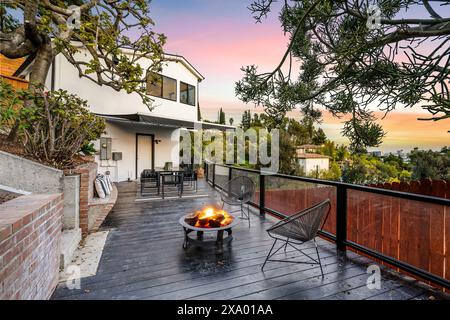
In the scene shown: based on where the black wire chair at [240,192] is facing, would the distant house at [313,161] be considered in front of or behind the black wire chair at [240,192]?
behind

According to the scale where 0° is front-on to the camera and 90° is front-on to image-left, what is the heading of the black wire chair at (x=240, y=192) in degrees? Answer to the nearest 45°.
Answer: approximately 45°

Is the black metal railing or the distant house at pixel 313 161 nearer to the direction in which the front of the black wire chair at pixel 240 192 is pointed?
the black metal railing

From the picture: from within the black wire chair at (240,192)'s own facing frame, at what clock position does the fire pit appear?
The fire pit is roughly at 11 o'clock from the black wire chair.

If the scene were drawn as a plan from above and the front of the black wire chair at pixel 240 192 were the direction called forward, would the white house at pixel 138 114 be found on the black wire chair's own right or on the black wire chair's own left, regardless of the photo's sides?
on the black wire chair's own right

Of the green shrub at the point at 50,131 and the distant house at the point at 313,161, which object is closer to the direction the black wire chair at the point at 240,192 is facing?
the green shrub

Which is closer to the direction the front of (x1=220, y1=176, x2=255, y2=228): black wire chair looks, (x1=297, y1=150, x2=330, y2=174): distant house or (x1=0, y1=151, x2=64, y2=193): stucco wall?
the stucco wall

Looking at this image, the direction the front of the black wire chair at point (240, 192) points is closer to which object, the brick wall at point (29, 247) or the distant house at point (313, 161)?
the brick wall

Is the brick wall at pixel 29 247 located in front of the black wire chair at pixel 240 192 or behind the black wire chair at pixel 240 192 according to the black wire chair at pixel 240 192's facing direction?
in front

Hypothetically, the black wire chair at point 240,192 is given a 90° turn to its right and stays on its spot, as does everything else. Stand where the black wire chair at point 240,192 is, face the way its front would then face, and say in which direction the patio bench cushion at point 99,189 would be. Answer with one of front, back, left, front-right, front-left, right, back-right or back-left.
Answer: front-left

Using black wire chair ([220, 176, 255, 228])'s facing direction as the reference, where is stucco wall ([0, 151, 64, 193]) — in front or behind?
in front

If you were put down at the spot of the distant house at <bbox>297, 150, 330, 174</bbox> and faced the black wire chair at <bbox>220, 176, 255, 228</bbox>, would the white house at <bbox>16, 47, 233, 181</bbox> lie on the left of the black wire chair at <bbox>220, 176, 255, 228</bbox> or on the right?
right
